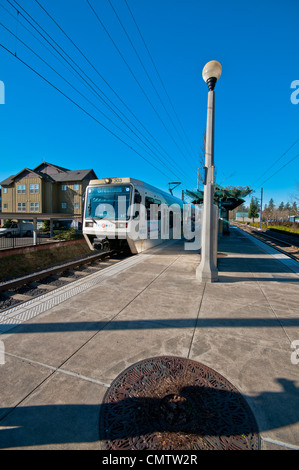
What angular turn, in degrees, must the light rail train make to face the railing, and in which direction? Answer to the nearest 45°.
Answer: approximately 90° to its right

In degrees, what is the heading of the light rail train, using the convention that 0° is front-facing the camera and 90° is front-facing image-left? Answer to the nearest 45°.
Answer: approximately 45°

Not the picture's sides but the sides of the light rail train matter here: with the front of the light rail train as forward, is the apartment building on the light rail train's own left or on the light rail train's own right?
on the light rail train's own right

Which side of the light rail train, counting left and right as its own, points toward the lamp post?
left
